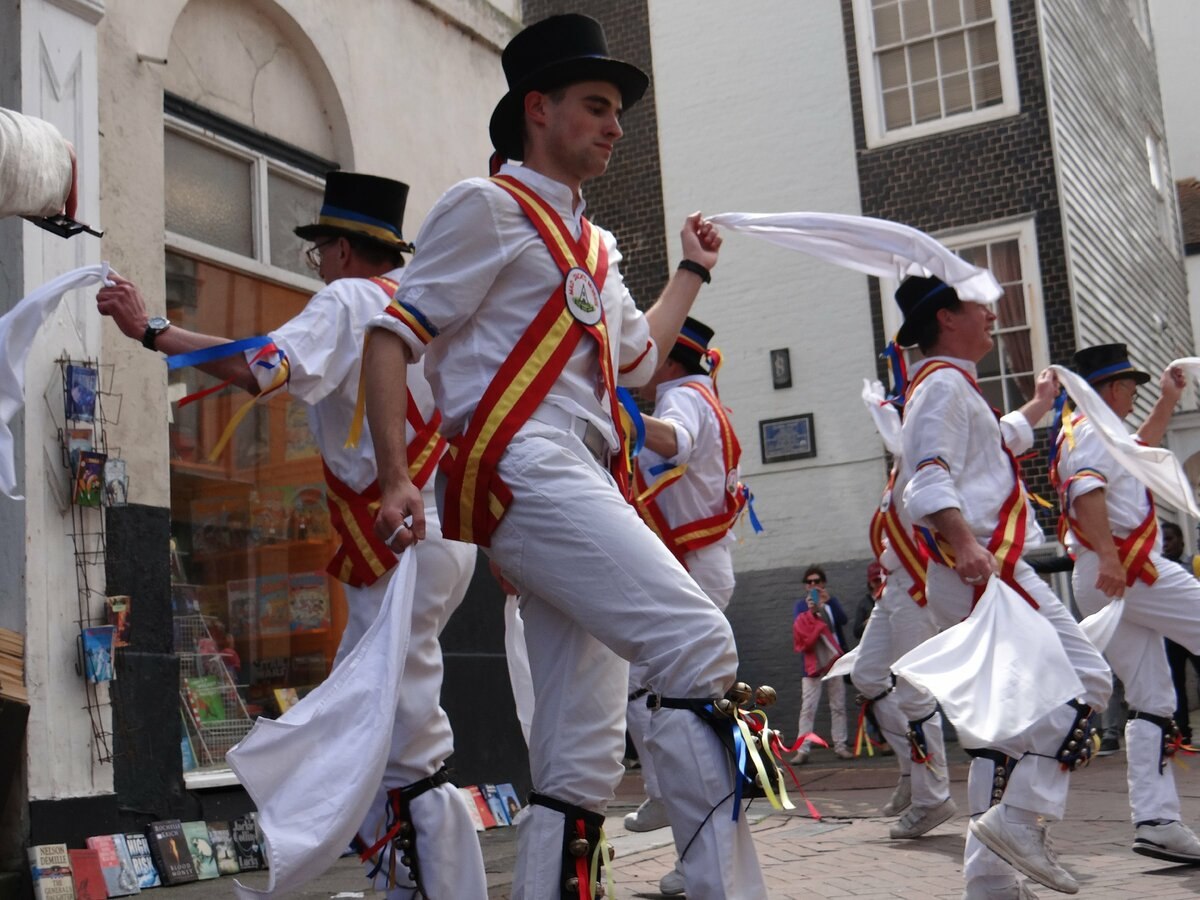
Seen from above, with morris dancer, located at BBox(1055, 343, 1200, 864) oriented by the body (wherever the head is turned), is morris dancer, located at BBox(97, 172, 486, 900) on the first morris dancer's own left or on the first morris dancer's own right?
on the first morris dancer's own right

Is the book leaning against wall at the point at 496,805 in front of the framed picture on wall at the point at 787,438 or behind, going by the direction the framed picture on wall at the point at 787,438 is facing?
in front
